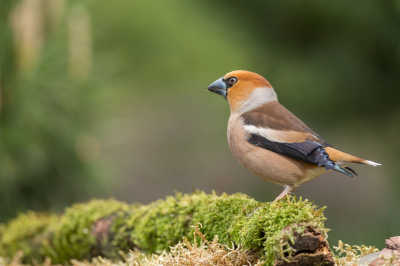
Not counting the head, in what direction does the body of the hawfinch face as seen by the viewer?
to the viewer's left
